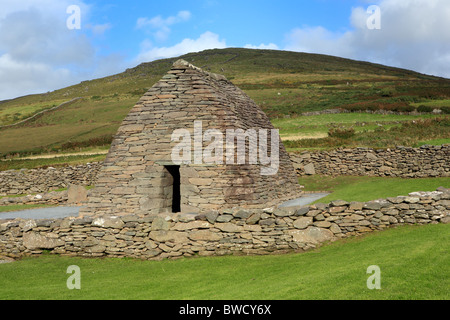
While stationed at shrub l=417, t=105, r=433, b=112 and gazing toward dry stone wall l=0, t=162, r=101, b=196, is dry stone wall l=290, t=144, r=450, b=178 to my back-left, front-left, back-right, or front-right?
front-left

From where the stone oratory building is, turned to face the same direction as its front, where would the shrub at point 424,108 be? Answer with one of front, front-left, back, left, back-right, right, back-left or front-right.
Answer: back

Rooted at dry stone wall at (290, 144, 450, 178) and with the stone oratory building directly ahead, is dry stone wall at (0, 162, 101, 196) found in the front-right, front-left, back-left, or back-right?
front-right

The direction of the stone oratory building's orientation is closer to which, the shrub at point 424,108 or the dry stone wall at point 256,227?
the dry stone wall

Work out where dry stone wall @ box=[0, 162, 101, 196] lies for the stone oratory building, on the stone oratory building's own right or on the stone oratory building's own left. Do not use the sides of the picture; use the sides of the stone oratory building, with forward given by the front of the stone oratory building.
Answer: on the stone oratory building's own right

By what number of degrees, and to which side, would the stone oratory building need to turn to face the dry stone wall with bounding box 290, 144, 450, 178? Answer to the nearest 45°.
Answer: approximately 180°

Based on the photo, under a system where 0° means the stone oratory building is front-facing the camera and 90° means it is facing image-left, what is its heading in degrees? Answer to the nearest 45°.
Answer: approximately 45°

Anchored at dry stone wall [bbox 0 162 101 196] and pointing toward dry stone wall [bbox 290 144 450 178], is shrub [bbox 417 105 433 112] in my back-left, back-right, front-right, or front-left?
front-left
